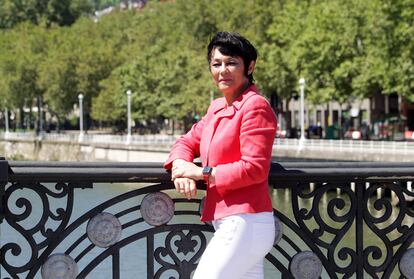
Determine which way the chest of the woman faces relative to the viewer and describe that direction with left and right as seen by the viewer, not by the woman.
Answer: facing the viewer and to the left of the viewer

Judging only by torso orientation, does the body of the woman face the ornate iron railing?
no
